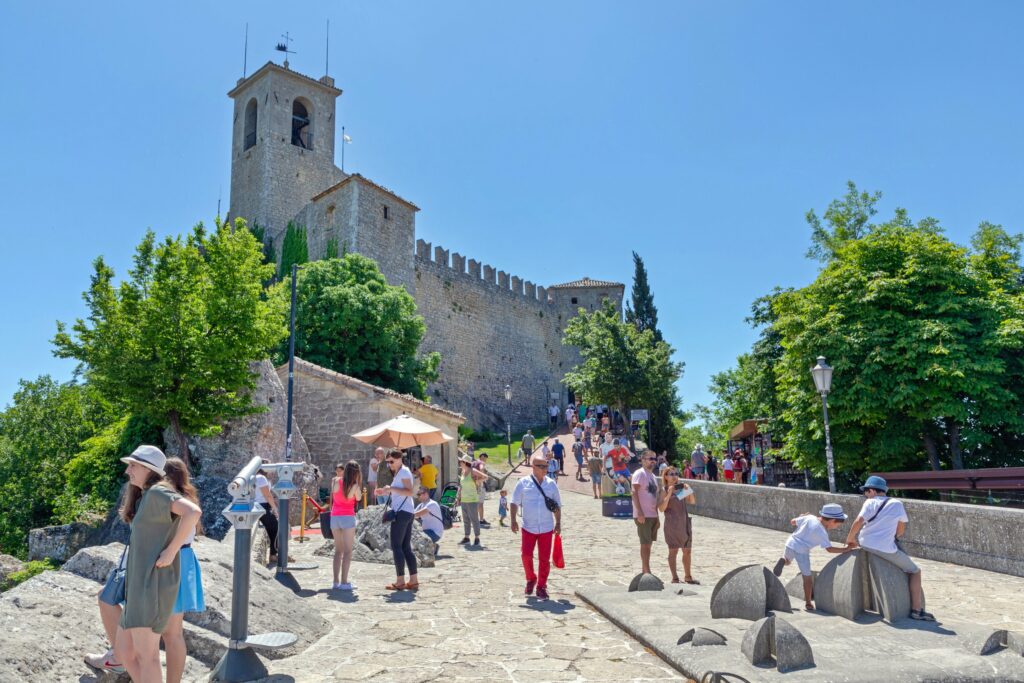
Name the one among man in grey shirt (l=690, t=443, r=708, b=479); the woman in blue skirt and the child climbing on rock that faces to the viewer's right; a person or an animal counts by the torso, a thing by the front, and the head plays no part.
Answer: the child climbing on rock

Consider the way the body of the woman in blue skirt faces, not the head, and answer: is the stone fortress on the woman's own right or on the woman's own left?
on the woman's own right

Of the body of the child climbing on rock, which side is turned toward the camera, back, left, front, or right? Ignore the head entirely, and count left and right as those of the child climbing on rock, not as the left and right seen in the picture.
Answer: right

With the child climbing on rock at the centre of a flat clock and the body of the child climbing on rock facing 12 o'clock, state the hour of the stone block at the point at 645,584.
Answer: The stone block is roughly at 6 o'clock from the child climbing on rock.

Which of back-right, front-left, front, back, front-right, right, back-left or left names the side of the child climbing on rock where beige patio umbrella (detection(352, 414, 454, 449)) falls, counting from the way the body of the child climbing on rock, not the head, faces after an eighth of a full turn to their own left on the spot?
left

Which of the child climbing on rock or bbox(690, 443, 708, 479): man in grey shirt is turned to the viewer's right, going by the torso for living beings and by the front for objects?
the child climbing on rock

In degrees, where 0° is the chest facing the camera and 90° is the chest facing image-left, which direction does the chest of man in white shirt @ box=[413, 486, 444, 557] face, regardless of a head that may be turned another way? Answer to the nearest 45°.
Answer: approximately 90°
